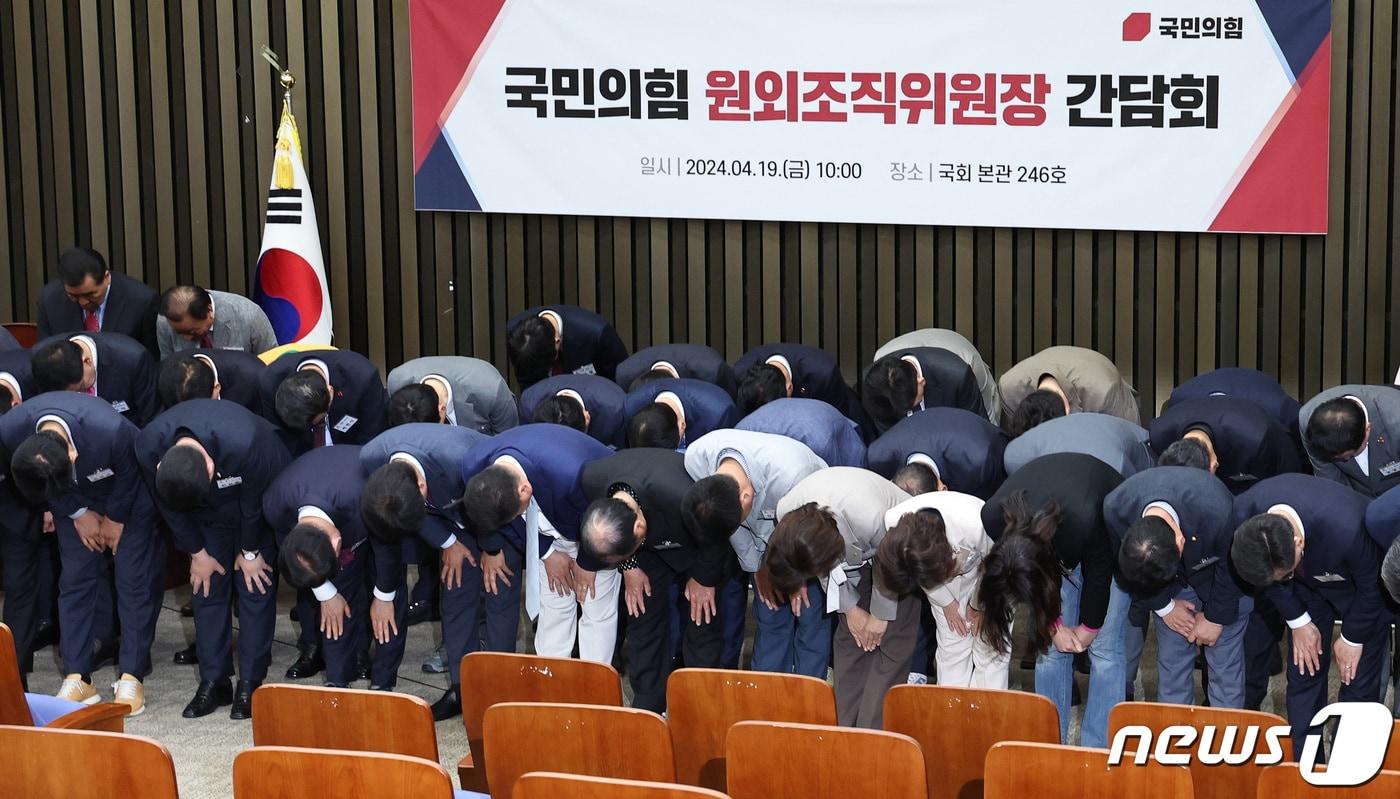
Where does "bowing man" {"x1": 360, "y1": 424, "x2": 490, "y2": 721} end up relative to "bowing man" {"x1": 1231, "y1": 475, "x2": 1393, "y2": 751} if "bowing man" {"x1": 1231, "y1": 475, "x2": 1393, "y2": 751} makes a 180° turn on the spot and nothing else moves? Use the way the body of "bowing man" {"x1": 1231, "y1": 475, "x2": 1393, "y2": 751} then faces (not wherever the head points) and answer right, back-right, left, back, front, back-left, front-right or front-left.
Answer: back-left

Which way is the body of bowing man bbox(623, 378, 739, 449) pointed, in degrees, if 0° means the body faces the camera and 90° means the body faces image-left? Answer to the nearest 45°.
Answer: approximately 45°

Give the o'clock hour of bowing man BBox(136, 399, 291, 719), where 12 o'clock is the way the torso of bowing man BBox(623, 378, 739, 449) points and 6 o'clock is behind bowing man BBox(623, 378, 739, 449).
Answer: bowing man BBox(136, 399, 291, 719) is roughly at 1 o'clock from bowing man BBox(623, 378, 739, 449).

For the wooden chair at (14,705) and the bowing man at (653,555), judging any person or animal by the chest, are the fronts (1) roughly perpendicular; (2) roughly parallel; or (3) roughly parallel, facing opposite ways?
roughly parallel, facing opposite ways

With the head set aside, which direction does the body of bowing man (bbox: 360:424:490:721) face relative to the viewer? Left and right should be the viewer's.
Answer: facing the viewer and to the left of the viewer

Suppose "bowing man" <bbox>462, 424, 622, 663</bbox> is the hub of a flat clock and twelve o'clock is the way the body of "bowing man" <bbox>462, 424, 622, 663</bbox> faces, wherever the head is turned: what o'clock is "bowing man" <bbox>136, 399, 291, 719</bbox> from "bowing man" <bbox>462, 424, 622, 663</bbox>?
"bowing man" <bbox>136, 399, 291, 719</bbox> is roughly at 2 o'clock from "bowing man" <bbox>462, 424, 622, 663</bbox>.

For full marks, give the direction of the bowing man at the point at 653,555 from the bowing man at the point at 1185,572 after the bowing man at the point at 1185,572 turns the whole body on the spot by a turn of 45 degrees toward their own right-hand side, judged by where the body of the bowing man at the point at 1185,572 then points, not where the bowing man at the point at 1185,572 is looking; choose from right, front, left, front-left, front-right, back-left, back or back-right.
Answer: front

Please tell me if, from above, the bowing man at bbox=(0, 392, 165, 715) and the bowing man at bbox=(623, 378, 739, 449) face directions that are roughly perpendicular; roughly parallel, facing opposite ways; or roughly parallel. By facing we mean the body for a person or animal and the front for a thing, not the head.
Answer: roughly parallel

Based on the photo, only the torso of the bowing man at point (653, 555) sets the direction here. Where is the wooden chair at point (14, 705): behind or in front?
in front

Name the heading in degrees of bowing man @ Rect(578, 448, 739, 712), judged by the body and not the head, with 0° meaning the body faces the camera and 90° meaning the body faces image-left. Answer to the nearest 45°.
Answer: approximately 45°

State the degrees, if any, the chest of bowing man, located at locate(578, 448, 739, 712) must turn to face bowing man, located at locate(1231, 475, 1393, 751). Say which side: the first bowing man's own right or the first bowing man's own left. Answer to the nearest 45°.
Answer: approximately 135° to the first bowing man's own left

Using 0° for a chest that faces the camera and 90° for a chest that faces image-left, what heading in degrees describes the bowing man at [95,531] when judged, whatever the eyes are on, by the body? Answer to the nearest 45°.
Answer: approximately 45°

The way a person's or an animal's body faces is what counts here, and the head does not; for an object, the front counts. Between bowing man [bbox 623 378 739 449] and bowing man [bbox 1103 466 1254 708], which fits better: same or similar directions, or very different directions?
same or similar directions

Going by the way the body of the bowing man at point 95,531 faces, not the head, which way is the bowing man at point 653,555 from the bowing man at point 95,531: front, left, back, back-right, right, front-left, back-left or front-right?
left

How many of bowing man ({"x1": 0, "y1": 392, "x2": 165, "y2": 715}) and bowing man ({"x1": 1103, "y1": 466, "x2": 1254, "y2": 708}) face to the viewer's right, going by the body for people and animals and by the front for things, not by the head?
0

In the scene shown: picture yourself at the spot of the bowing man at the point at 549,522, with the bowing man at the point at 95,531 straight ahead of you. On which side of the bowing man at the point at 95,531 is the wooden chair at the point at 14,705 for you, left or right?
left
